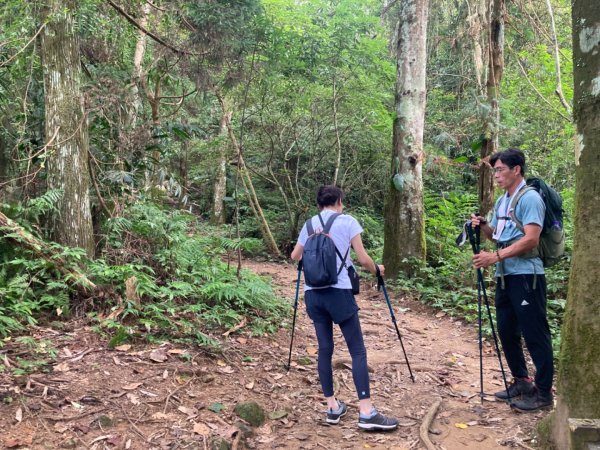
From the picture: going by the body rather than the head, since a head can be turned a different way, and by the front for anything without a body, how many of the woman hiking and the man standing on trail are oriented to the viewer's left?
1

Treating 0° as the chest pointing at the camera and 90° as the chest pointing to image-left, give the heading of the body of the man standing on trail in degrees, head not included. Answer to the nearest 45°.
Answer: approximately 90°

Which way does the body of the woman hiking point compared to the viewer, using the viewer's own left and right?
facing away from the viewer and to the right of the viewer

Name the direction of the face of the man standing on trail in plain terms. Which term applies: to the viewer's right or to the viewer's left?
to the viewer's left

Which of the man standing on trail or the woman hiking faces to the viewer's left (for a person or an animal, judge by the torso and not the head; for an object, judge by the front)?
the man standing on trail

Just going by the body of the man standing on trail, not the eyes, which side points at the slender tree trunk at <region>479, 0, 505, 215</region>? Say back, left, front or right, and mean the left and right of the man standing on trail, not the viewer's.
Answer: right

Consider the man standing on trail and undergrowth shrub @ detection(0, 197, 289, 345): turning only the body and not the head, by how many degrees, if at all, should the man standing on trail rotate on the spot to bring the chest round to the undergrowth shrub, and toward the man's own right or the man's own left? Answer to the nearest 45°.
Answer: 0° — they already face it

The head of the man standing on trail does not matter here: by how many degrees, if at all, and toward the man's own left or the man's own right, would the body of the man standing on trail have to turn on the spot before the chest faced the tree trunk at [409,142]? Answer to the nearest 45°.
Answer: approximately 90° to the man's own right

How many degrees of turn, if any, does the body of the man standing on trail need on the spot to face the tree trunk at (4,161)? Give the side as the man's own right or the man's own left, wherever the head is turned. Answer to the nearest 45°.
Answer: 0° — they already face it

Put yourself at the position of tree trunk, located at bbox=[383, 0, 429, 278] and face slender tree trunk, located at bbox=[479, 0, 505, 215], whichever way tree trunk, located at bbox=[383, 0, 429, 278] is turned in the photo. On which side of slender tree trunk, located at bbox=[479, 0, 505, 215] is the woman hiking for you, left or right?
right

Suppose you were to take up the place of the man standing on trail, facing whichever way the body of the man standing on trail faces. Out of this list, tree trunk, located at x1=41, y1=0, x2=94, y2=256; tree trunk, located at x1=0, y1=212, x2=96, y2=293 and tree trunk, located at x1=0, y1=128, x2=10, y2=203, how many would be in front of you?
3

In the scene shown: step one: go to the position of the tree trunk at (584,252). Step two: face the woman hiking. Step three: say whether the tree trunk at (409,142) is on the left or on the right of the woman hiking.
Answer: right
